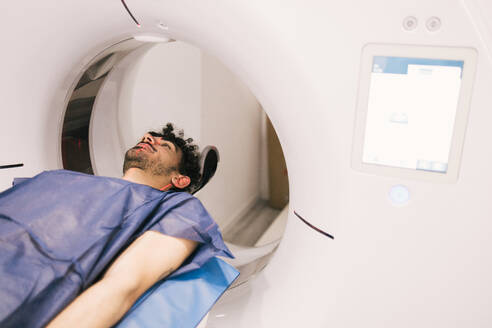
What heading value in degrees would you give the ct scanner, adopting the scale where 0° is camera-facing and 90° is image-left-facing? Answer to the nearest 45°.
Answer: approximately 45°
